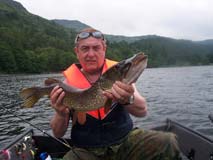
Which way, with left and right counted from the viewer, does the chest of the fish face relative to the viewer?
facing to the right of the viewer

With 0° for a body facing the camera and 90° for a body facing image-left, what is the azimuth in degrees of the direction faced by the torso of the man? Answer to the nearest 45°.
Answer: approximately 0°
